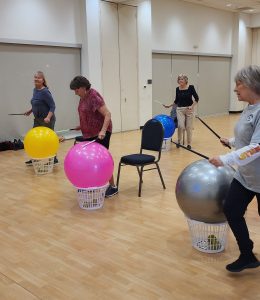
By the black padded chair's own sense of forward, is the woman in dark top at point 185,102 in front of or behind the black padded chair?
behind

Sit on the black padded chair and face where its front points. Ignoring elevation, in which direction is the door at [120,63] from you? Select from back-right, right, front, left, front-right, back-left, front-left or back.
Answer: back-right

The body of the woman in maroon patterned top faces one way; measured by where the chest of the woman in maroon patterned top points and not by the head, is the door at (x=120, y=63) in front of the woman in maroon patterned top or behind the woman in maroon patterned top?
behind

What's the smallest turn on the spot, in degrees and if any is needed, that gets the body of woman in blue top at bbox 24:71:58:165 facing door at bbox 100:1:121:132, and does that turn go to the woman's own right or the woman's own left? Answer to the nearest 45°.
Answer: approximately 180°

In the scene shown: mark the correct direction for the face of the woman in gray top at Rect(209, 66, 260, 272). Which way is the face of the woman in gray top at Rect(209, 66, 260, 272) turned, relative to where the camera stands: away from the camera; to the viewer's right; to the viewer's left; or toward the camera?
to the viewer's left

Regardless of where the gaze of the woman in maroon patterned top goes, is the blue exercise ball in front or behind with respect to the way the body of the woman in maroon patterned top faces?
behind

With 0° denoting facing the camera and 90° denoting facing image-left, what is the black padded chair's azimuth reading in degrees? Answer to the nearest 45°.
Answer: approximately 45°

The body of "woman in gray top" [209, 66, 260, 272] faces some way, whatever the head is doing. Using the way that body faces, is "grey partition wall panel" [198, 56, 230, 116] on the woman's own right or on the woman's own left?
on the woman's own right

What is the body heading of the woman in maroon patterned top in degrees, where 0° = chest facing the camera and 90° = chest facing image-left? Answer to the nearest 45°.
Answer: approximately 45°

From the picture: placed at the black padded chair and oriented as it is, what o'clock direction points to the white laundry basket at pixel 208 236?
The white laundry basket is roughly at 10 o'clock from the black padded chair.

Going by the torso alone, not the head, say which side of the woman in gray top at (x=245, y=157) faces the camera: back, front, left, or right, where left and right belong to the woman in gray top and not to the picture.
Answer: left
